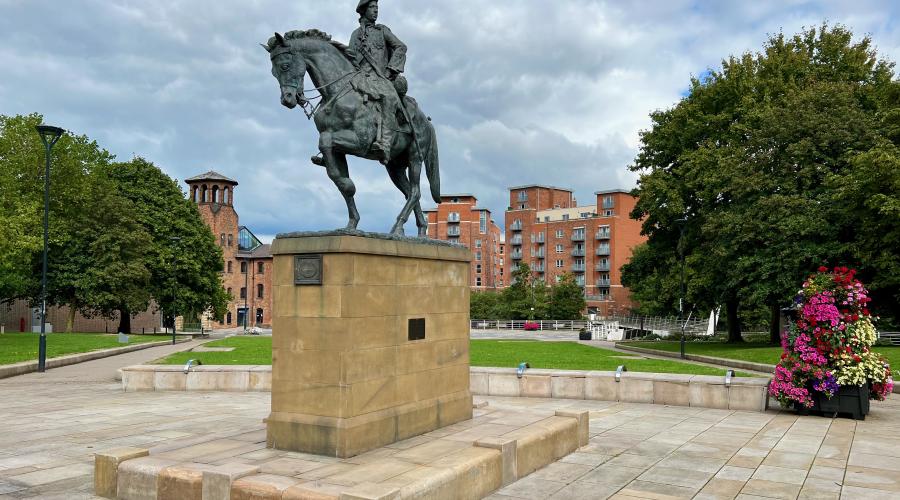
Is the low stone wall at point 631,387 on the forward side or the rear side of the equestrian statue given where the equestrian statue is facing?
on the rear side

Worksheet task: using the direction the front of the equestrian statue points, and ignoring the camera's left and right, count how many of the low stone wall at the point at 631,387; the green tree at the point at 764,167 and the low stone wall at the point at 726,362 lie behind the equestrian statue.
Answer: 3

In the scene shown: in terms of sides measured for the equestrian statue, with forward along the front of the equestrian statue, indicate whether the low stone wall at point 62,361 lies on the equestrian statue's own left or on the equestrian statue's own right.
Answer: on the equestrian statue's own right

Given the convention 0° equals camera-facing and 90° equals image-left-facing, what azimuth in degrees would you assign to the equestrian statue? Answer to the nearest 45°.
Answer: approximately 45°

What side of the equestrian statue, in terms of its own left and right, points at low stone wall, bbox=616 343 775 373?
back

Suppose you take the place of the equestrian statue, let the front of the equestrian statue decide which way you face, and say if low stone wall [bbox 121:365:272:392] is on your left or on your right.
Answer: on your right

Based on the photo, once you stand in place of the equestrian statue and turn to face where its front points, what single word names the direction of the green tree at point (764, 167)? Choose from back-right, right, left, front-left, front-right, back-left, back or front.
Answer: back
